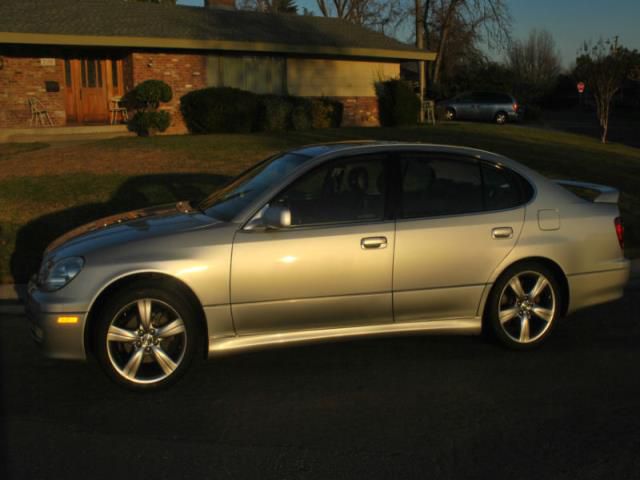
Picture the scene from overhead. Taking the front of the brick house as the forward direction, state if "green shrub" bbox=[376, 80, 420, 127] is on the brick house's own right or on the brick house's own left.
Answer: on the brick house's own left

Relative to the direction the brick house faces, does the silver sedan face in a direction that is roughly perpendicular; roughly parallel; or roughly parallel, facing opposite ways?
roughly perpendicular

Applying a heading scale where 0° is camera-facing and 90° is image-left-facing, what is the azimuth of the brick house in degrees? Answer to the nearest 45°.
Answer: approximately 0°

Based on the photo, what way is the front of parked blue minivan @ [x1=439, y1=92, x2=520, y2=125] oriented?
to the viewer's left

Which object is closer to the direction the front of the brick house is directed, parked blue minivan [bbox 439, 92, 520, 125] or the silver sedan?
the silver sedan

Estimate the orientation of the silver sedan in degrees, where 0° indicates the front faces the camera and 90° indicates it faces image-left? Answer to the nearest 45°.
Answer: approximately 90°

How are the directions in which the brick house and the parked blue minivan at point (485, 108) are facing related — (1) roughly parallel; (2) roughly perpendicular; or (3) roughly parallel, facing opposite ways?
roughly perpendicular

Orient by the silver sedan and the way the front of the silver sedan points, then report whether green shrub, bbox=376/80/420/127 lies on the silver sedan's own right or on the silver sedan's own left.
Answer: on the silver sedan's own right
